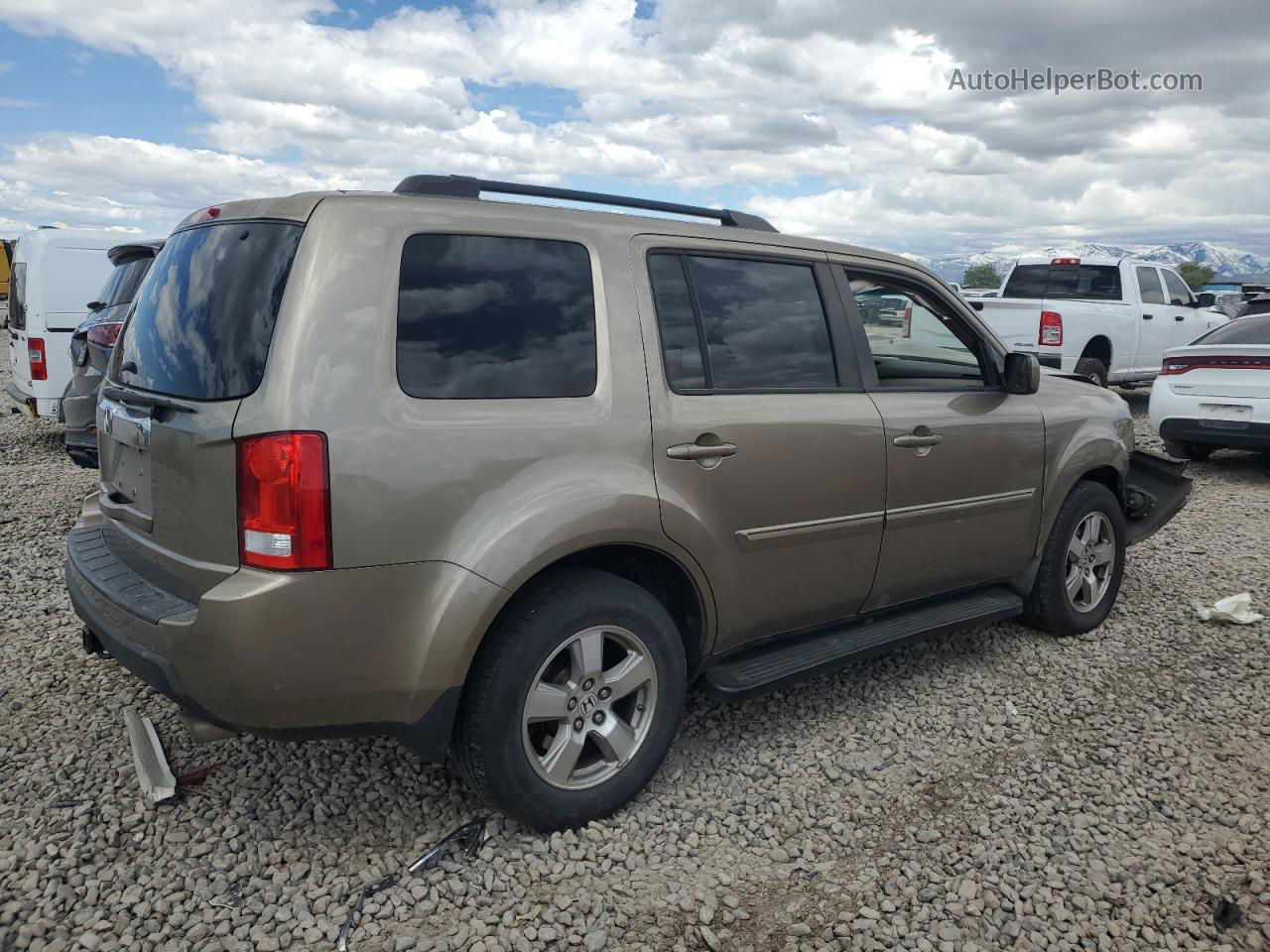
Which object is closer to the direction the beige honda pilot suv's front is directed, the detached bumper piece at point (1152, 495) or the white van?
the detached bumper piece

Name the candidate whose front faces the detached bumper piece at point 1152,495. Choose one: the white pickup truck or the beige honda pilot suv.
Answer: the beige honda pilot suv

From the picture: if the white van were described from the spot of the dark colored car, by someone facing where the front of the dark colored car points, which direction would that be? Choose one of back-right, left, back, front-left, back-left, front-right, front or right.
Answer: front-left

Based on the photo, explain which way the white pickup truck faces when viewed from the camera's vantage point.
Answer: facing away from the viewer and to the right of the viewer

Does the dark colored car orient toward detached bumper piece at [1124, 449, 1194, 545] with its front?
no

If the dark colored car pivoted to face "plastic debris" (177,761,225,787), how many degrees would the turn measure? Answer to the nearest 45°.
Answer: approximately 135° to its right

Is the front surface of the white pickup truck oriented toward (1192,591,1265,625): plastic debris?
no

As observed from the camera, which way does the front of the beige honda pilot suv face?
facing away from the viewer and to the right of the viewer

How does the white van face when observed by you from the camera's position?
facing away from the viewer and to the right of the viewer

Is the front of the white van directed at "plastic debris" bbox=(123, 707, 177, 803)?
no

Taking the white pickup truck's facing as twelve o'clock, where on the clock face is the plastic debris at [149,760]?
The plastic debris is roughly at 5 o'clock from the white pickup truck.

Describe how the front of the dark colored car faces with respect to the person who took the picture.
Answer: facing away from the viewer and to the right of the viewer

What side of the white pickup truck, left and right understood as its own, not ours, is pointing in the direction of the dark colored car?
back

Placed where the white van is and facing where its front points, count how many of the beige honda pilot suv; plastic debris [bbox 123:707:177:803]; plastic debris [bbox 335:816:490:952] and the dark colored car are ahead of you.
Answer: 0

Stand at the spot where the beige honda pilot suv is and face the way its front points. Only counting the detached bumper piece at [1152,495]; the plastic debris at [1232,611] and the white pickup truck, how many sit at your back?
0

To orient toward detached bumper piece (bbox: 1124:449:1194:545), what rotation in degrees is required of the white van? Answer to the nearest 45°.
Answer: approximately 90° to its right

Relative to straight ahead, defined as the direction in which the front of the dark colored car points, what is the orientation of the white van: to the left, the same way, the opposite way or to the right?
the same way

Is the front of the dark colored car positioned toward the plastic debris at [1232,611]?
no
